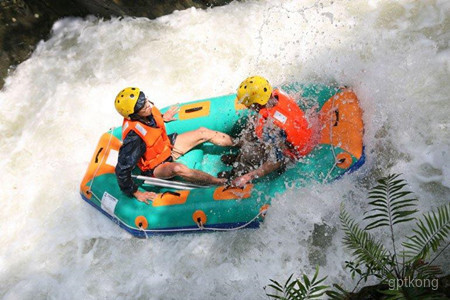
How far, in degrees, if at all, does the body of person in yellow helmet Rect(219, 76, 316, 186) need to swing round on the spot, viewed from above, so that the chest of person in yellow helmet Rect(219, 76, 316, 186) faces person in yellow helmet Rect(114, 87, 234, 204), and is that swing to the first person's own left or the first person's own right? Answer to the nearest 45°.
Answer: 0° — they already face them

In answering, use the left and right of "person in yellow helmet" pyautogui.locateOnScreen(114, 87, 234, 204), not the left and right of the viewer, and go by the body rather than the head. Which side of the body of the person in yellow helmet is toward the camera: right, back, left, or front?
right

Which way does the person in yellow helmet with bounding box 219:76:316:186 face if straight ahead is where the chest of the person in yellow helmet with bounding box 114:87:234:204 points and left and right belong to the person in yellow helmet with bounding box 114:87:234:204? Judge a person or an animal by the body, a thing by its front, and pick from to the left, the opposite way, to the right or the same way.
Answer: the opposite way

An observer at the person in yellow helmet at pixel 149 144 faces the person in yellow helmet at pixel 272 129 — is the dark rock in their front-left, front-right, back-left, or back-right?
back-left

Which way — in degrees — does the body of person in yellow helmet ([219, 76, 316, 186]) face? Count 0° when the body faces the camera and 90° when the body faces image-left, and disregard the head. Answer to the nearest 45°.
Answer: approximately 90°

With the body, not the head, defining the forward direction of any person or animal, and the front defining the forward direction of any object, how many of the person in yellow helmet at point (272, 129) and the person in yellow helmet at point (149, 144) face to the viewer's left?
1
